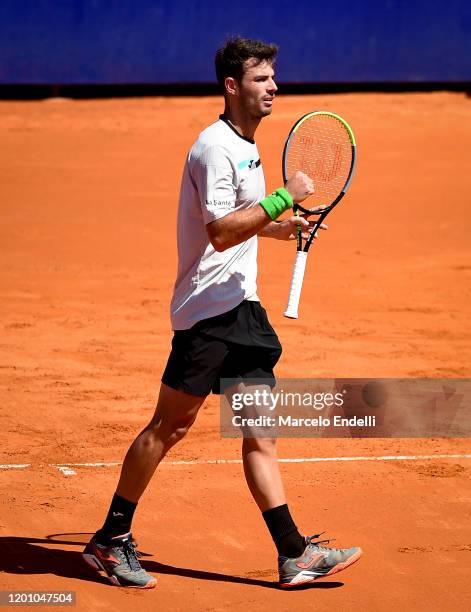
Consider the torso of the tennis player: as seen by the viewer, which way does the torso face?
to the viewer's right
